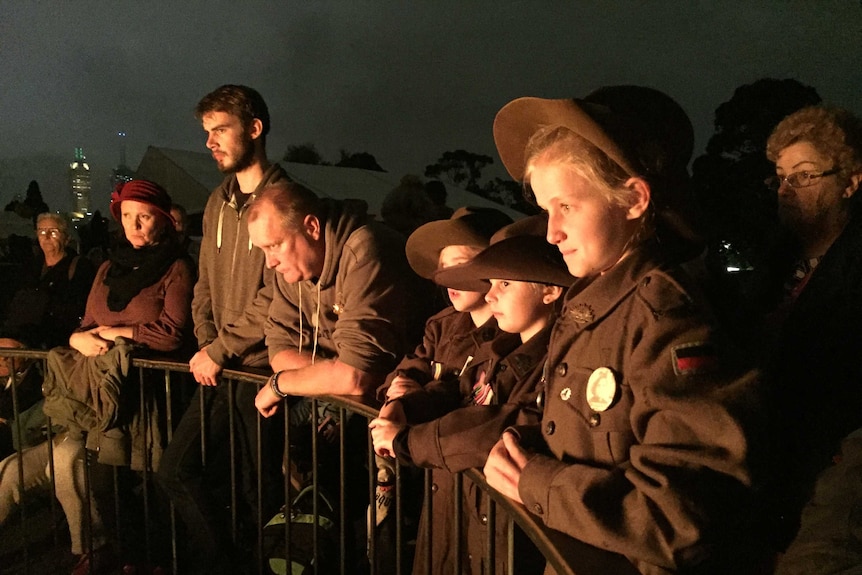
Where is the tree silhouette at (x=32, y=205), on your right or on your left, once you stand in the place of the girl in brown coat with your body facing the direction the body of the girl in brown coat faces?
on your right

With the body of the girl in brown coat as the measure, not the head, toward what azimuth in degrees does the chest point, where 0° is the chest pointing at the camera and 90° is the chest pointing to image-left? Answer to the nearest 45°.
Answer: approximately 45°

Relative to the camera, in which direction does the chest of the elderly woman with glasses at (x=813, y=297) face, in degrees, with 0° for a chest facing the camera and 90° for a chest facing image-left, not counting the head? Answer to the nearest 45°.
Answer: approximately 45°
